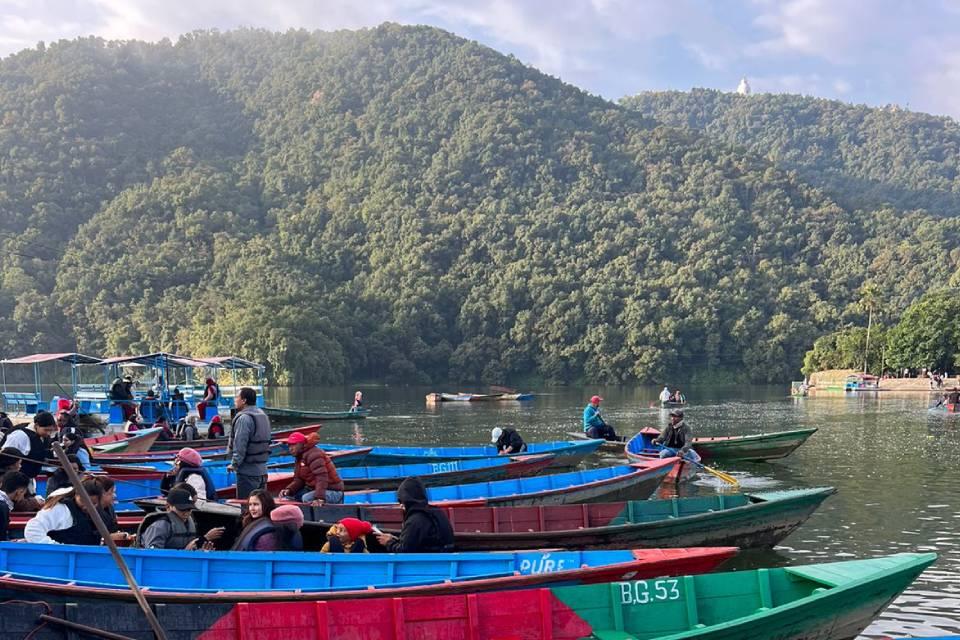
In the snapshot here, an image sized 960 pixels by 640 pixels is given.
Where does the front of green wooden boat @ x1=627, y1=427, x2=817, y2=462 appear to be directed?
to the viewer's right

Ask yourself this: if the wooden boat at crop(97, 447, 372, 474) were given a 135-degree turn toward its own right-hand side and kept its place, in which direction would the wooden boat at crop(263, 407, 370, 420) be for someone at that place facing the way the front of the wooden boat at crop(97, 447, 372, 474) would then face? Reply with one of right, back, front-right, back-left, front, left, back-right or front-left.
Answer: back-right

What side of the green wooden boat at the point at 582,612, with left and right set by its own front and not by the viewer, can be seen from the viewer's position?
right

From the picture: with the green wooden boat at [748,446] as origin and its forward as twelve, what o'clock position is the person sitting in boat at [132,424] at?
The person sitting in boat is roughly at 6 o'clock from the green wooden boat.

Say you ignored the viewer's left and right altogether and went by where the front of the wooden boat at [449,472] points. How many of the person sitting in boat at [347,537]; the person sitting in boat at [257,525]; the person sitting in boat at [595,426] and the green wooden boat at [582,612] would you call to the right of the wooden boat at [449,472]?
3

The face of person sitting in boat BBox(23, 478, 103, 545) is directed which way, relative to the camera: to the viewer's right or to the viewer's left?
to the viewer's right

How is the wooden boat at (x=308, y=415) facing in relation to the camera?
to the viewer's left

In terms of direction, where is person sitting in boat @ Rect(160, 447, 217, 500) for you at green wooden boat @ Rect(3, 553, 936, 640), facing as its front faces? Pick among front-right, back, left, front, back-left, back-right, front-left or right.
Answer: back-left

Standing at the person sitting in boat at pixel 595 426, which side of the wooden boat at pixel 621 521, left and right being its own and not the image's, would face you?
left

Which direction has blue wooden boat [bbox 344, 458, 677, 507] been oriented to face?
to the viewer's right

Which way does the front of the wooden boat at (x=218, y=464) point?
to the viewer's right

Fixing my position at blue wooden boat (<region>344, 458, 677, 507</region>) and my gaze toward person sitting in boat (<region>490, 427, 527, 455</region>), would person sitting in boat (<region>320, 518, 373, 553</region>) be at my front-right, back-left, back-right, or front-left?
back-left

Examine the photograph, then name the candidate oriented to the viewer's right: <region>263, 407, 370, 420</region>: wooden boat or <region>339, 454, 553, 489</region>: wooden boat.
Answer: <region>339, 454, 553, 489</region>: wooden boat
